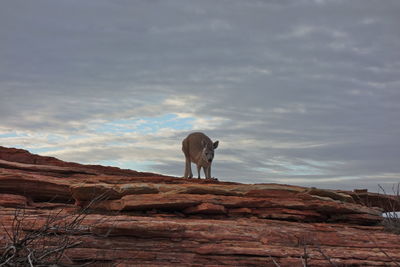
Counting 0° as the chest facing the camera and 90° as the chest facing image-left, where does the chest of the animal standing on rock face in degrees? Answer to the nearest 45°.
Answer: approximately 315°
